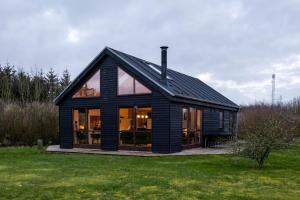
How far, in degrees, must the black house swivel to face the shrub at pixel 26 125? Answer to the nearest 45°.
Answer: approximately 90° to its right

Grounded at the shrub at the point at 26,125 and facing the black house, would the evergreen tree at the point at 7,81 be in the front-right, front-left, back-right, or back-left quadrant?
back-left

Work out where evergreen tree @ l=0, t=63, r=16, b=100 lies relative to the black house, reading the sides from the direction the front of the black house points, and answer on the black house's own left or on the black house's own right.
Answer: on the black house's own right

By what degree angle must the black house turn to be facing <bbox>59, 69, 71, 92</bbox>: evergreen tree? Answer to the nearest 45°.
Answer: approximately 135° to its right

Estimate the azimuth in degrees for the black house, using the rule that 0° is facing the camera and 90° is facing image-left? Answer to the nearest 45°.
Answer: approximately 45°
